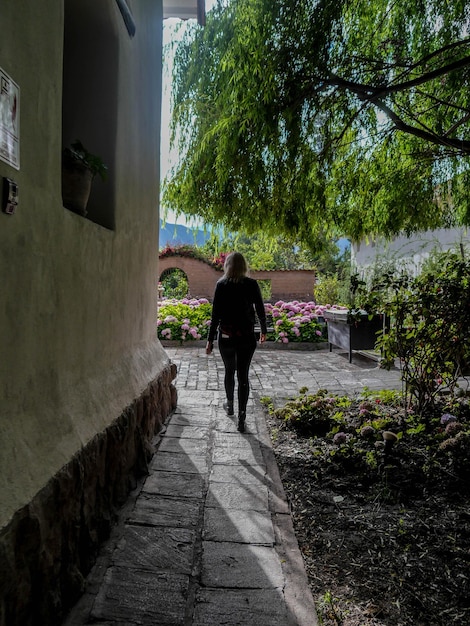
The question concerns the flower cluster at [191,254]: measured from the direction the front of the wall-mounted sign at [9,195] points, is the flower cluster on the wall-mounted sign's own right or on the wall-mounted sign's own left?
on the wall-mounted sign's own left

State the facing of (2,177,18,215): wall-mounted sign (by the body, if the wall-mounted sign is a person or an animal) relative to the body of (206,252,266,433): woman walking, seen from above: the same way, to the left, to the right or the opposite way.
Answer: to the right

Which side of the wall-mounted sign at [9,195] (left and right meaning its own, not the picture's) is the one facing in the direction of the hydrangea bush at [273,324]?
left

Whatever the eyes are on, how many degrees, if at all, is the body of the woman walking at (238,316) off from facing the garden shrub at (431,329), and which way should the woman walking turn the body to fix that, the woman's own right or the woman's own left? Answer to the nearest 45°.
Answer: approximately 90° to the woman's own right

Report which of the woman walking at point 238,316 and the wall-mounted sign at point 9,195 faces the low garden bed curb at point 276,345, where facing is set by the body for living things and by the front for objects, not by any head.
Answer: the woman walking

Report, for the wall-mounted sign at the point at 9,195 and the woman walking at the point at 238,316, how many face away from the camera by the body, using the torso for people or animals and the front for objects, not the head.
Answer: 1

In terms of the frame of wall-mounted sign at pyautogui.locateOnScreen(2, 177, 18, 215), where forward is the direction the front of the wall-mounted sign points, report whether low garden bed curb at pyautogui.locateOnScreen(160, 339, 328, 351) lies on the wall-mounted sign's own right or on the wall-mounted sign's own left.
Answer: on the wall-mounted sign's own left

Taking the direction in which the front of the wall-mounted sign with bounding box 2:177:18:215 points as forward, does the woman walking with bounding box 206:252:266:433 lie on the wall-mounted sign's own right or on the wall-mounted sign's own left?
on the wall-mounted sign's own left

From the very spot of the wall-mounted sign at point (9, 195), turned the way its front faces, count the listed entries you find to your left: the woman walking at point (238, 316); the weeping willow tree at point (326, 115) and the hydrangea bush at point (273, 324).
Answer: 3

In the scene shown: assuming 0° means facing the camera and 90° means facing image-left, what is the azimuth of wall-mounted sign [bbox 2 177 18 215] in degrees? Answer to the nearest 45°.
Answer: approximately 315°

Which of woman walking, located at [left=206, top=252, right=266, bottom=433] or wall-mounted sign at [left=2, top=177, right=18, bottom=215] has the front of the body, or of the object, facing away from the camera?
the woman walking

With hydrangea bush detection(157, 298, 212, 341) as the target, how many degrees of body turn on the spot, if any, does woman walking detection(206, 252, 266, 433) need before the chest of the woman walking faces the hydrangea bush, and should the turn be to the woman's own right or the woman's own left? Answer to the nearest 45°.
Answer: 0° — they already face it

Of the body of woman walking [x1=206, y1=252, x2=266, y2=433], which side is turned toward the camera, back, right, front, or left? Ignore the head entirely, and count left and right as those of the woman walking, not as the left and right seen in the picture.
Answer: back
